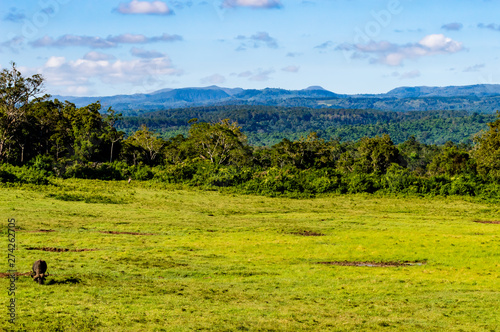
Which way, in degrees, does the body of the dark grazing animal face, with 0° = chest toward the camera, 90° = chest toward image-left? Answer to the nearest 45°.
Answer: approximately 0°
